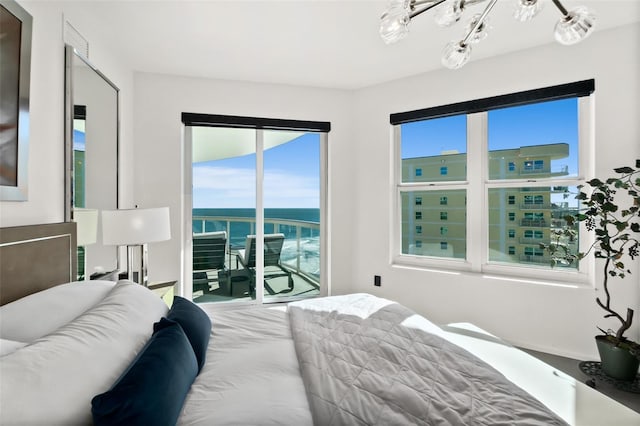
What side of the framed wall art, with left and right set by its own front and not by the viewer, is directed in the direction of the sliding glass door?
left

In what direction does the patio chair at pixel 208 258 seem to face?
away from the camera

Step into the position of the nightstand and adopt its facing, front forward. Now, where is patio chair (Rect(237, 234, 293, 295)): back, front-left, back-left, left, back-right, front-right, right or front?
left

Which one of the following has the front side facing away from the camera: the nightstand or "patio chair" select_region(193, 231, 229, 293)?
the patio chair

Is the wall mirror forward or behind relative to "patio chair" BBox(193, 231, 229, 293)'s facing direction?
behind

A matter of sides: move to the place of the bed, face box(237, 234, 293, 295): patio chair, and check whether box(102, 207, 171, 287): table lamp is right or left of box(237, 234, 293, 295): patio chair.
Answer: left

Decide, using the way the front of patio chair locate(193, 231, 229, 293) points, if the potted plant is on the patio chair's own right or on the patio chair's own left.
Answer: on the patio chair's own right

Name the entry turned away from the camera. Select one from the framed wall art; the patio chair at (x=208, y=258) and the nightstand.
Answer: the patio chair

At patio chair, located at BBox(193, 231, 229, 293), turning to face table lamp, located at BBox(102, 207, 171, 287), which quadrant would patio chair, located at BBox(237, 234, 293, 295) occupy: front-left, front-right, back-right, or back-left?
back-left

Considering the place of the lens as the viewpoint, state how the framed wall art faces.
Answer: facing the viewer and to the right of the viewer

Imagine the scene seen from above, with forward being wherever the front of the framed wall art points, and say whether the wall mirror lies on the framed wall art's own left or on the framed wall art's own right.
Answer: on the framed wall art's own left

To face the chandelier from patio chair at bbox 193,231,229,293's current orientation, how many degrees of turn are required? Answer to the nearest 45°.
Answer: approximately 180°

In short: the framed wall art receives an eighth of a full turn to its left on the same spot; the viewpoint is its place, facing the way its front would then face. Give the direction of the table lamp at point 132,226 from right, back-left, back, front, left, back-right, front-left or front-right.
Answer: front-left

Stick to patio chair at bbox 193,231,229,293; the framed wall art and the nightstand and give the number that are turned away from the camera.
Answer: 1

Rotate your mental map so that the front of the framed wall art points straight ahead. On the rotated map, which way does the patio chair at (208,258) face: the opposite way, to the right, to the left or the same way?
to the left

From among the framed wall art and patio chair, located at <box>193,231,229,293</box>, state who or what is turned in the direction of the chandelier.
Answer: the framed wall art
